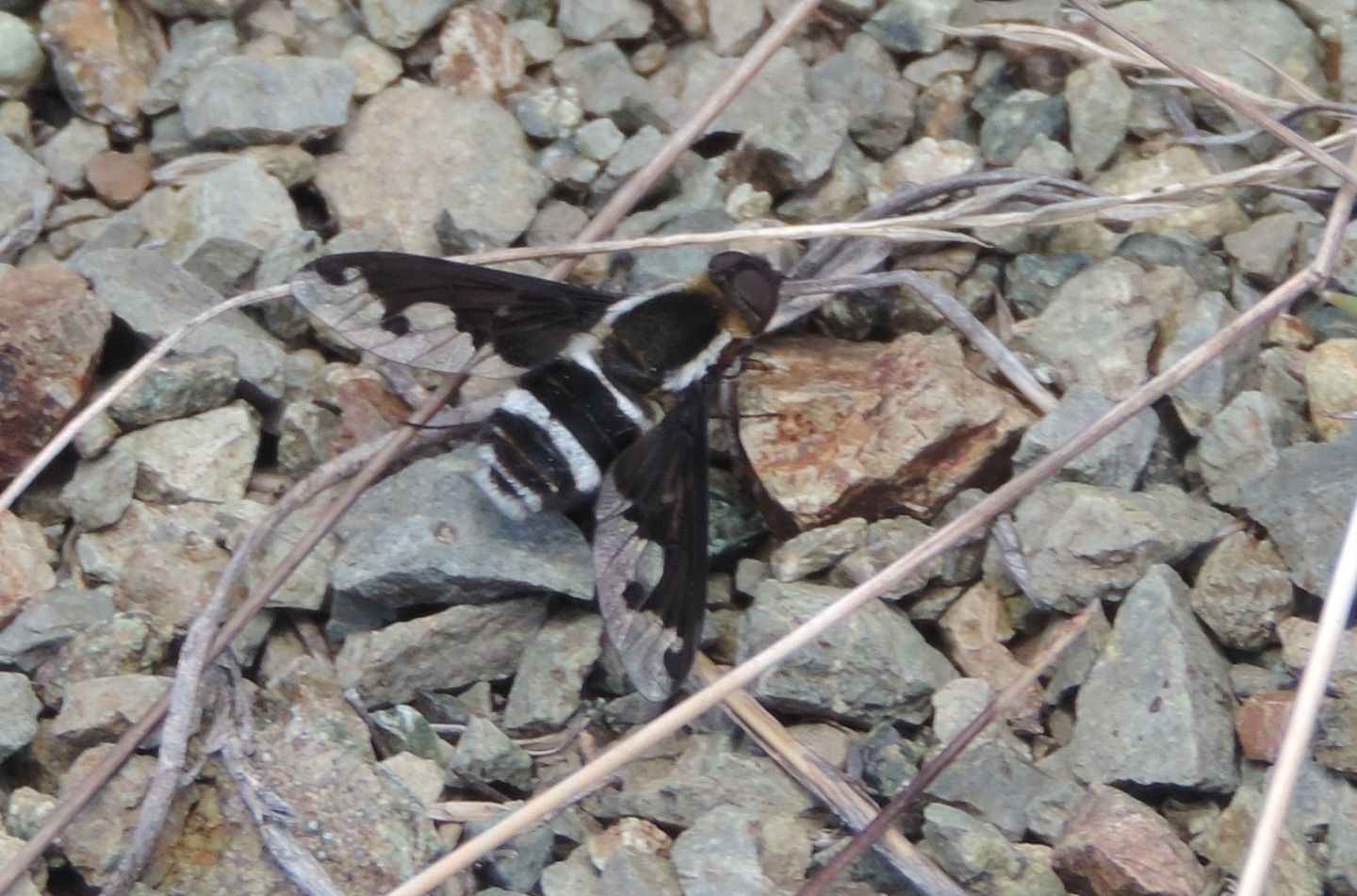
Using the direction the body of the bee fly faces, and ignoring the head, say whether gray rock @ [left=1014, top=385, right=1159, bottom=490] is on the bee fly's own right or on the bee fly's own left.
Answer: on the bee fly's own right

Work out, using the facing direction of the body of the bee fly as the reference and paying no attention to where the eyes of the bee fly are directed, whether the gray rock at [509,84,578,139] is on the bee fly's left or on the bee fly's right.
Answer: on the bee fly's left

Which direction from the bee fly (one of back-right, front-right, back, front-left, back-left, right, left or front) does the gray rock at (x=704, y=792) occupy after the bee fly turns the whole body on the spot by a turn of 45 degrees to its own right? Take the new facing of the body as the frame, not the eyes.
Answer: right

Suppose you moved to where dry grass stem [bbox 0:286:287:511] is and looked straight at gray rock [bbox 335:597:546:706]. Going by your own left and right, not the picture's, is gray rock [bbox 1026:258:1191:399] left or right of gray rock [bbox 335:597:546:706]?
left

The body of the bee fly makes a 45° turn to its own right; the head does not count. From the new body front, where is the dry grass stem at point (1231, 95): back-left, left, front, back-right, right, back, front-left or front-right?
front

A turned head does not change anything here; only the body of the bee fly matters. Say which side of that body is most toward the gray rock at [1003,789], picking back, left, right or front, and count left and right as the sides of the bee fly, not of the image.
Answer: right

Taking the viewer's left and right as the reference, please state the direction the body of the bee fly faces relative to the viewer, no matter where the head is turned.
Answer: facing away from the viewer and to the right of the viewer

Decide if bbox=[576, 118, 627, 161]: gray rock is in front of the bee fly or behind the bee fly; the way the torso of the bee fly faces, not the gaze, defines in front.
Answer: in front

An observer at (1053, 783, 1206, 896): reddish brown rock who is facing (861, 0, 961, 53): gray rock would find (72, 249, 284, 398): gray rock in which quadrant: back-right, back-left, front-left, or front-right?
front-left

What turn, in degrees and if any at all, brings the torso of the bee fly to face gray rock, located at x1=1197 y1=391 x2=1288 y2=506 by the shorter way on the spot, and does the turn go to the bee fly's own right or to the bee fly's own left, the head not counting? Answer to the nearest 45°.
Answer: approximately 45° to the bee fly's own right

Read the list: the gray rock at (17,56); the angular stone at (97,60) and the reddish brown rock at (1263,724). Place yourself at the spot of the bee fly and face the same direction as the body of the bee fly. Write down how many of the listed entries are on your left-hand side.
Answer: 2

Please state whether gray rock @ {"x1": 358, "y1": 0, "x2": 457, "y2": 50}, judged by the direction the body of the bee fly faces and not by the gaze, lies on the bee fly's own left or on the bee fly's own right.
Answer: on the bee fly's own left

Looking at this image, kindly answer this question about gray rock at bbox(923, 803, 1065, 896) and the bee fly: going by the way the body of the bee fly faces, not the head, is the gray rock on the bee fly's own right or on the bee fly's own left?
on the bee fly's own right

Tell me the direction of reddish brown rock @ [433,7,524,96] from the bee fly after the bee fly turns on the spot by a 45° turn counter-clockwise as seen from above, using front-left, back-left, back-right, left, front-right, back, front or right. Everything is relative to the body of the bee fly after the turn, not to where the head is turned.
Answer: front
